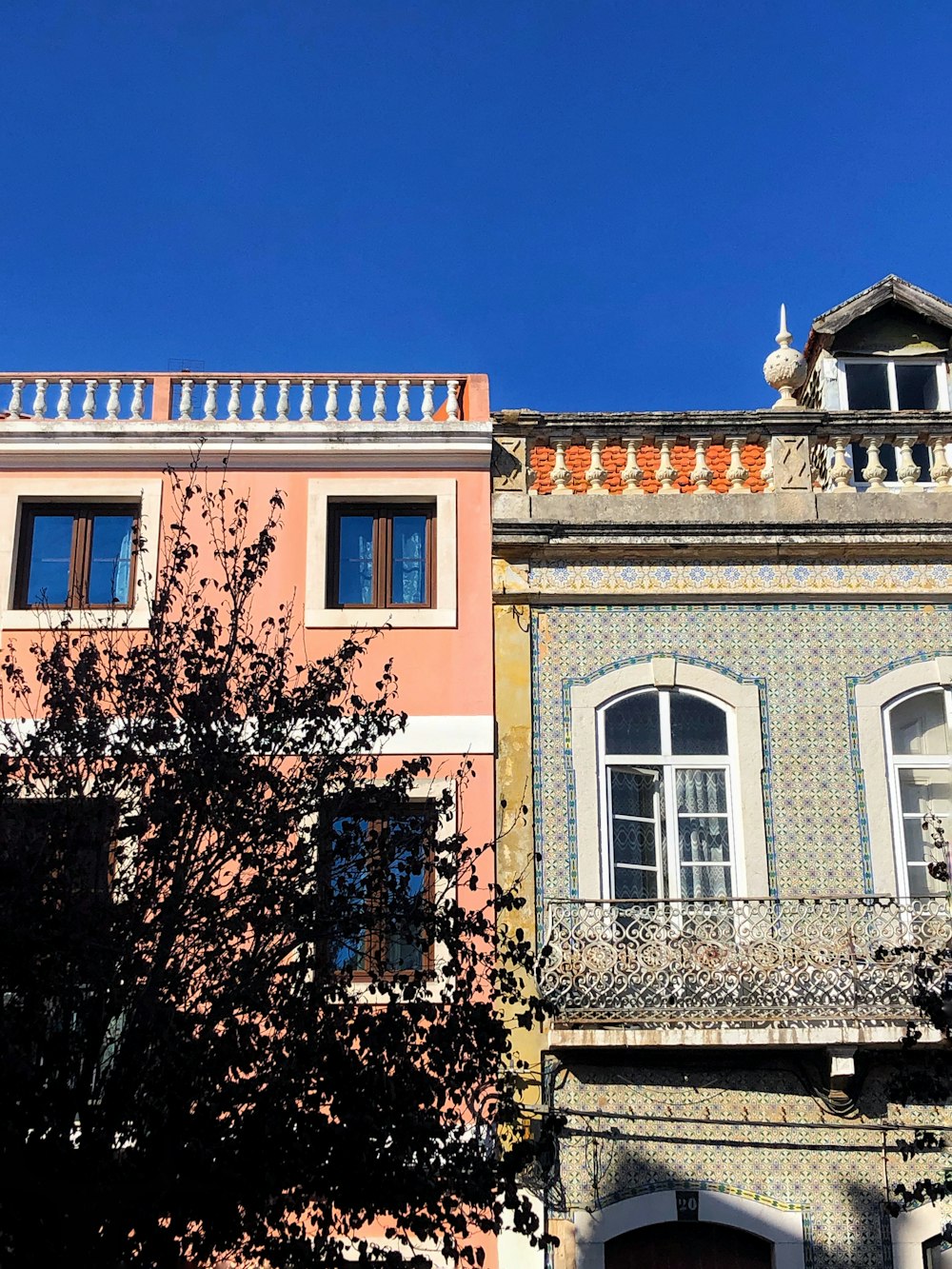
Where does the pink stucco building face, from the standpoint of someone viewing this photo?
facing the viewer

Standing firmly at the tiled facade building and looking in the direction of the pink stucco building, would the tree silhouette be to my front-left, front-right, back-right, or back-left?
front-left

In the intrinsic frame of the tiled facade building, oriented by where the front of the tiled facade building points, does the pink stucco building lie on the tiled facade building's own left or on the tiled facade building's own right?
on the tiled facade building's own right

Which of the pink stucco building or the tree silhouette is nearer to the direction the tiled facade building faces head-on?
the tree silhouette

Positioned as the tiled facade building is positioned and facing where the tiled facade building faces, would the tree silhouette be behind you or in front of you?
in front

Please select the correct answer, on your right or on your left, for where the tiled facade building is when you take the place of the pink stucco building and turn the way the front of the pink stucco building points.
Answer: on your left

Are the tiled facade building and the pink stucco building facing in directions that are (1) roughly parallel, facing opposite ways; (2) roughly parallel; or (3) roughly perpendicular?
roughly parallel

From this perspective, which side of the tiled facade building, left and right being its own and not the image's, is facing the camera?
front

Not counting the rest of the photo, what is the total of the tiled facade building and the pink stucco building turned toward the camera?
2
